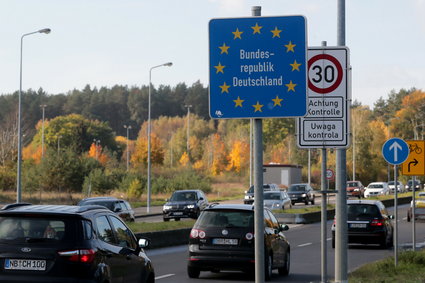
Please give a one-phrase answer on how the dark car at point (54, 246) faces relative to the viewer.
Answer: facing away from the viewer and to the right of the viewer

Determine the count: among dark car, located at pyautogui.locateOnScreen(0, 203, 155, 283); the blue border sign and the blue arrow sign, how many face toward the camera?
2

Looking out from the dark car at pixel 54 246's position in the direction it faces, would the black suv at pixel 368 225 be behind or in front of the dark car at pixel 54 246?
in front

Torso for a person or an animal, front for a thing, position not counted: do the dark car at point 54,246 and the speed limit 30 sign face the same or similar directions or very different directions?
very different directions

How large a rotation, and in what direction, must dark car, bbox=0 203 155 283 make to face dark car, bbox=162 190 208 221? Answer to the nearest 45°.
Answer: approximately 45° to its left

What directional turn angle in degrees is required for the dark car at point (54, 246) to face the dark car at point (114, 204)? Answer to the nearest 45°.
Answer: approximately 45° to its left

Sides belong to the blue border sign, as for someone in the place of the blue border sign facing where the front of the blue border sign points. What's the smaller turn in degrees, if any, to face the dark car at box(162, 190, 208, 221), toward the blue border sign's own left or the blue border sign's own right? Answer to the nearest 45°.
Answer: approximately 180°
